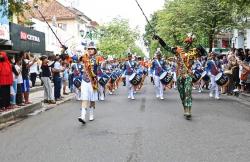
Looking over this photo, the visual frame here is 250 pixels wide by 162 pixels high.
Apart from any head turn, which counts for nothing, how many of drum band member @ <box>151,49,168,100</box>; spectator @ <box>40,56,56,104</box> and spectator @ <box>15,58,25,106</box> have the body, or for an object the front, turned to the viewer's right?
2

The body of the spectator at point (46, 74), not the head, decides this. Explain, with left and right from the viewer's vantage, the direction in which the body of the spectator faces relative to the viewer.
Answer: facing to the right of the viewer

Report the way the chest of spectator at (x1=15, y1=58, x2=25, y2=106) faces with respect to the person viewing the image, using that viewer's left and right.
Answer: facing to the right of the viewer

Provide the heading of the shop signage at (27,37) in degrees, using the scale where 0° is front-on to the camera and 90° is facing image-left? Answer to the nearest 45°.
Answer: approximately 315°

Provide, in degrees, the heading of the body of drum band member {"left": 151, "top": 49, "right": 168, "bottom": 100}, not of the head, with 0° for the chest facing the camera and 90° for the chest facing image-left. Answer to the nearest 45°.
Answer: approximately 0°

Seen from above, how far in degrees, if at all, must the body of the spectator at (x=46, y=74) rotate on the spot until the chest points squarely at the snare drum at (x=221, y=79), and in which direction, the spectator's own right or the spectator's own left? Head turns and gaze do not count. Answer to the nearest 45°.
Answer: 0° — they already face it

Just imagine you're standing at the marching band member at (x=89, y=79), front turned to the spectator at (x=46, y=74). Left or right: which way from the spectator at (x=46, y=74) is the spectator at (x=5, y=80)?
left
